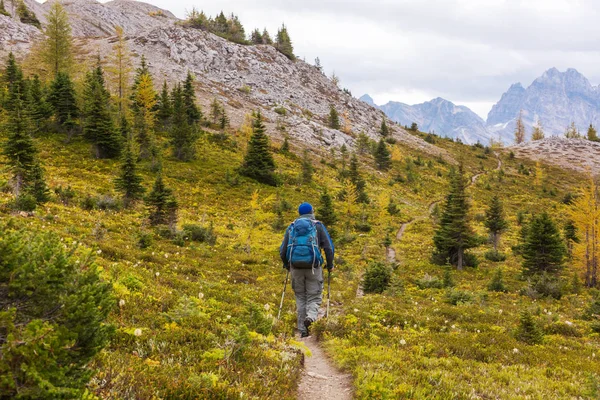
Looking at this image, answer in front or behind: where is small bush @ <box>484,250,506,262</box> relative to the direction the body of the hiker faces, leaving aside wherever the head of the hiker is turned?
in front

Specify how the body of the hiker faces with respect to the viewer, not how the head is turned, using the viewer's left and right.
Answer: facing away from the viewer

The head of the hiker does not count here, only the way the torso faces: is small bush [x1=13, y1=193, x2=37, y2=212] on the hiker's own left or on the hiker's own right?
on the hiker's own left

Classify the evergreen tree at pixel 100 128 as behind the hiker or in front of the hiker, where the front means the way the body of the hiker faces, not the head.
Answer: in front

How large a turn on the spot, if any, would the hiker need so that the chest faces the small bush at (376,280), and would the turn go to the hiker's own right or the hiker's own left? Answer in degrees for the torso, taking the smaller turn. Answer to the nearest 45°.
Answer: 0° — they already face it

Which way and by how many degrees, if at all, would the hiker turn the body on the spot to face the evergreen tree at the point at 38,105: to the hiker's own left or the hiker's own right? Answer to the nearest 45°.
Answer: approximately 45° to the hiker's own left

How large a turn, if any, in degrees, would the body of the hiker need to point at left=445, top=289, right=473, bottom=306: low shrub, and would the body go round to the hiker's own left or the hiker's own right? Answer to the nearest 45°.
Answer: approximately 45° to the hiker's own right
